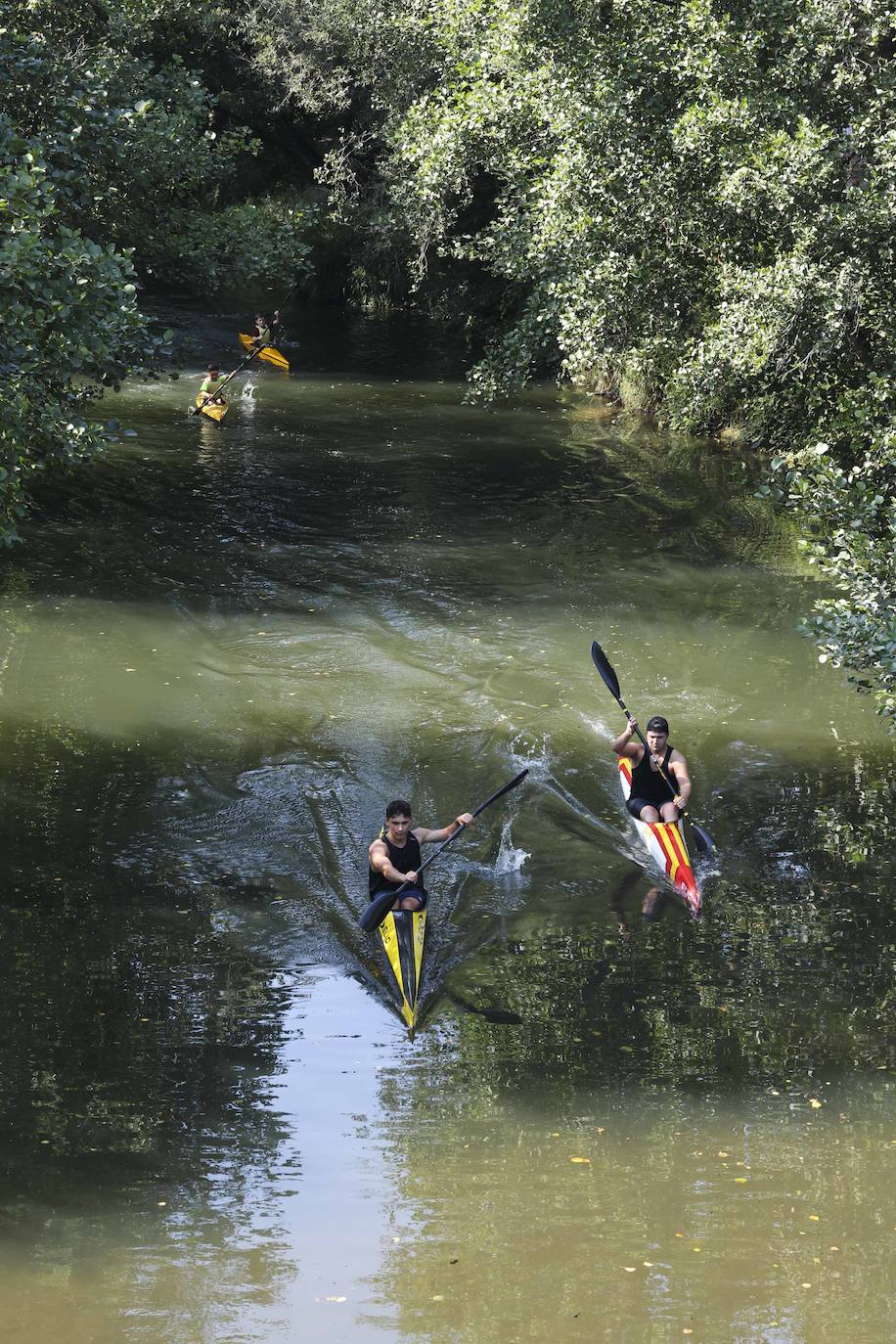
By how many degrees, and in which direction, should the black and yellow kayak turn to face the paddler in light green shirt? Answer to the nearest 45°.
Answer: approximately 180°

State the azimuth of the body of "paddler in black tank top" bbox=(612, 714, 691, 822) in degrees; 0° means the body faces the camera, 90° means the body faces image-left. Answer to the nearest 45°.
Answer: approximately 0°

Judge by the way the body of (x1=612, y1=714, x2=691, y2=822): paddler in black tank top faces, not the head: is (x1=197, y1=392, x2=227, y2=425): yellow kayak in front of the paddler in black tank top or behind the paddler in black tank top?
behind

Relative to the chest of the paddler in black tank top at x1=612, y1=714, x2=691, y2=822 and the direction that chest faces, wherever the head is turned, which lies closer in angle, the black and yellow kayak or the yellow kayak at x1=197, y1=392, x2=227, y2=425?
the black and yellow kayak

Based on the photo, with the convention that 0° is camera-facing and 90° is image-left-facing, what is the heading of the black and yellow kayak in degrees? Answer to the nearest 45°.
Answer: approximately 0°

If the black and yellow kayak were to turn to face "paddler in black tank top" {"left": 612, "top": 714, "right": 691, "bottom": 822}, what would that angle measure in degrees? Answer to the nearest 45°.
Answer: approximately 135° to its left

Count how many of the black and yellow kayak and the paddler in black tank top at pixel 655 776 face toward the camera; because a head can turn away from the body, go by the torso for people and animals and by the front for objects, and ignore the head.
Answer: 2

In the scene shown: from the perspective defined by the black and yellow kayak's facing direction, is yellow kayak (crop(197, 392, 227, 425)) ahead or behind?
behind

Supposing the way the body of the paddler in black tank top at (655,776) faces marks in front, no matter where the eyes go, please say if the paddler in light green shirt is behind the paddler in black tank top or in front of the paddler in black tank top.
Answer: behind
